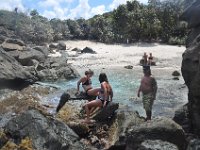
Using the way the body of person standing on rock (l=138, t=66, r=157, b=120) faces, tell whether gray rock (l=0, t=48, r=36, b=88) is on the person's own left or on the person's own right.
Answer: on the person's own right

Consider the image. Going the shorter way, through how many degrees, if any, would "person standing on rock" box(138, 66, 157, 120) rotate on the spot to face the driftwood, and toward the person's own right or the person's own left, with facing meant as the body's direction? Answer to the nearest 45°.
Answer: approximately 90° to the person's own right

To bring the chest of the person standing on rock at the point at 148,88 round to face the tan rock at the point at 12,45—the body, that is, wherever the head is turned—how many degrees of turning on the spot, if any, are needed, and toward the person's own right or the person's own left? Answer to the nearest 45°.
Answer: approximately 90° to the person's own right

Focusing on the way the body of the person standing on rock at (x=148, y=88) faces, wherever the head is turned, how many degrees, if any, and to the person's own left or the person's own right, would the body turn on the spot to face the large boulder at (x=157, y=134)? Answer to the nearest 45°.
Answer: approximately 45° to the person's own left

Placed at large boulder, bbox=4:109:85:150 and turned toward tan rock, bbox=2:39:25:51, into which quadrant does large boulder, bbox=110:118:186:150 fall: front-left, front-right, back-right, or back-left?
back-right

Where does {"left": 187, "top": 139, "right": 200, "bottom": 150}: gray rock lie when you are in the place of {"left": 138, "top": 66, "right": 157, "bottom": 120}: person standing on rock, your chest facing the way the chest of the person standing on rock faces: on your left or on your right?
on your left

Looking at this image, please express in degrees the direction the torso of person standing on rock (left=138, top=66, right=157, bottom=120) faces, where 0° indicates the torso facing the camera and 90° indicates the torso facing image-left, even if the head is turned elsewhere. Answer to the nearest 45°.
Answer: approximately 45°

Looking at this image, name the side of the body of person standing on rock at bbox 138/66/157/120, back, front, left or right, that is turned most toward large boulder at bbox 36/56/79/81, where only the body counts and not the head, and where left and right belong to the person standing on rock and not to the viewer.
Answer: right

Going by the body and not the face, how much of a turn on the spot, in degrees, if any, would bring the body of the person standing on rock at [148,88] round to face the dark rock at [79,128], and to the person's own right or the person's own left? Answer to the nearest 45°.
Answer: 0° — they already face it
